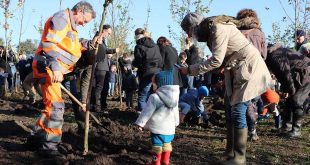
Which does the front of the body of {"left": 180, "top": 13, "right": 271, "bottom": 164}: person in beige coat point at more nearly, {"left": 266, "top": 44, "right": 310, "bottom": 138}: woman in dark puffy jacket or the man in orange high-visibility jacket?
the man in orange high-visibility jacket

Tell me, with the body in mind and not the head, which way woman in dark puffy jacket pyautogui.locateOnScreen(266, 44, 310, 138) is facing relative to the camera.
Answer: to the viewer's left

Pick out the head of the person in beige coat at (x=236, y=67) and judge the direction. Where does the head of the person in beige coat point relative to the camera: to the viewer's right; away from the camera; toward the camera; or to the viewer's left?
to the viewer's left

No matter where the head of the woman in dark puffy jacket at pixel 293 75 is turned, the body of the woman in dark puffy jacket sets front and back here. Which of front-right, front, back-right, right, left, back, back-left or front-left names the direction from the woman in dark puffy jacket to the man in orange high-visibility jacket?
front-left

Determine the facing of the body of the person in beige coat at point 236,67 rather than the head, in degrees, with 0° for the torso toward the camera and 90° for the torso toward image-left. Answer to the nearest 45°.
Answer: approximately 90°

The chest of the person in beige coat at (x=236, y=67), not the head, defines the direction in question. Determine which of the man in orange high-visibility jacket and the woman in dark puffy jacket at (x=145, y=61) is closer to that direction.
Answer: the man in orange high-visibility jacket

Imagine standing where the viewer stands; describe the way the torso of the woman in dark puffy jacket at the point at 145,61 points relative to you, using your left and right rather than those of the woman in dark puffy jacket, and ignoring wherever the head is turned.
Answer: facing away from the viewer and to the left of the viewer

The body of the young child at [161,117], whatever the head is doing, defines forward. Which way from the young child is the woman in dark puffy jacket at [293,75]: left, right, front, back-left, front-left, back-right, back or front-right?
right

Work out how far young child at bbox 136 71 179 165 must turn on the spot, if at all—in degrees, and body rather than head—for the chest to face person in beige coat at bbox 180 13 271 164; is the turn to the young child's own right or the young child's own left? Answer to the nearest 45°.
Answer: approximately 135° to the young child's own right

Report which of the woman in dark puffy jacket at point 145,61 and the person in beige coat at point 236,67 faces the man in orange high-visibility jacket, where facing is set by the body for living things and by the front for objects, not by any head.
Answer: the person in beige coat

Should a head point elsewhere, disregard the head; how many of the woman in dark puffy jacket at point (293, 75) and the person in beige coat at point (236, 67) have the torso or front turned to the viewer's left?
2

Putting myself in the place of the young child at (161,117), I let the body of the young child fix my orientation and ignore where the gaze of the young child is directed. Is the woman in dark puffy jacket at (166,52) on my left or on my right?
on my right

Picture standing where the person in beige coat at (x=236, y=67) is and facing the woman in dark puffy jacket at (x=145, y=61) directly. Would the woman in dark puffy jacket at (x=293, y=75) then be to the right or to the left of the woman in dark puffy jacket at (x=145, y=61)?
right
